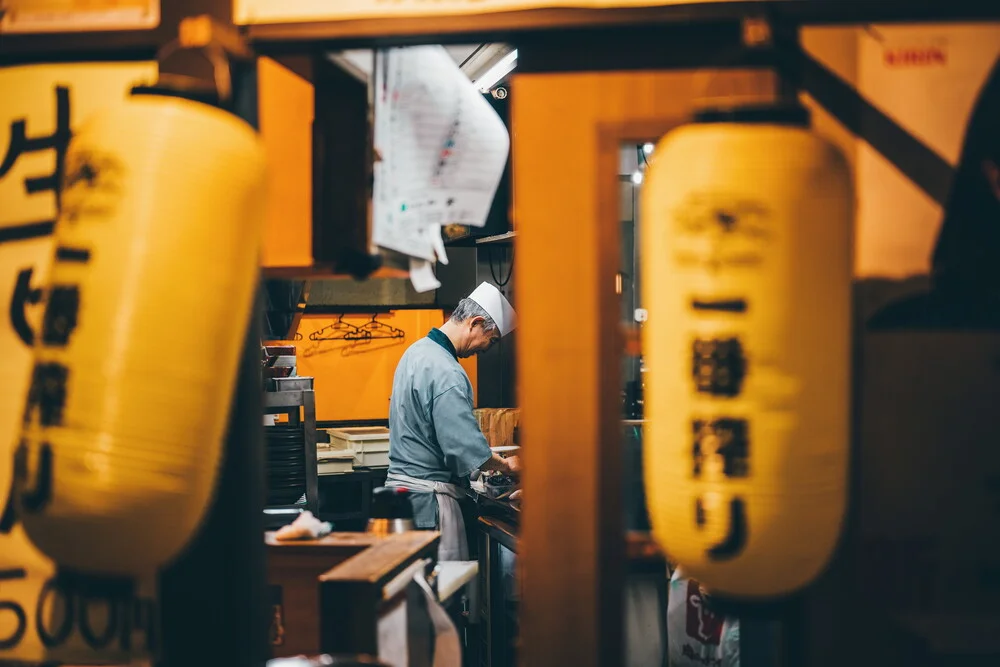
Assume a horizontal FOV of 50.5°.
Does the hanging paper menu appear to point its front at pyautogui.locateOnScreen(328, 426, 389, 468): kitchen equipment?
no

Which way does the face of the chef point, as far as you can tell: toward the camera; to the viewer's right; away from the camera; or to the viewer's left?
to the viewer's right

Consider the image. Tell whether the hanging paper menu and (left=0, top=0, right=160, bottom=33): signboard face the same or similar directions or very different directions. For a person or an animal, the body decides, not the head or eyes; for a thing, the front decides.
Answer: same or similar directions

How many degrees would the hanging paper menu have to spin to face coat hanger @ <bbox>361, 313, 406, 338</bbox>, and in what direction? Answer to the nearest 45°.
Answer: approximately 180°

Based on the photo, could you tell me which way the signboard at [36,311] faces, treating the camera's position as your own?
facing the viewer

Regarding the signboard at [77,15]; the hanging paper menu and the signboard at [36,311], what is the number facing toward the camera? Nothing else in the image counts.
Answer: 3

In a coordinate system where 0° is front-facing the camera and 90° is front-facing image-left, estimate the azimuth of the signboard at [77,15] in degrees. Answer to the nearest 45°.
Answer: approximately 0°

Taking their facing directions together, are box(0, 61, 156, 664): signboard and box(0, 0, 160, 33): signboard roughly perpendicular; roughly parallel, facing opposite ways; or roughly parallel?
roughly parallel

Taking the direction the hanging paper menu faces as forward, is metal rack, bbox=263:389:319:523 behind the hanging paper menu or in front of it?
behind

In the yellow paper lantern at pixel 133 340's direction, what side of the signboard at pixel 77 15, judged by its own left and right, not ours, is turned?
front

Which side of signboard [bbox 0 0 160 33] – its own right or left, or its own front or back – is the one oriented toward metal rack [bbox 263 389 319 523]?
back

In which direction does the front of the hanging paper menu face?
toward the camera

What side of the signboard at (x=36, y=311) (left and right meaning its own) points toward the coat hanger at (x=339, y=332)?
back

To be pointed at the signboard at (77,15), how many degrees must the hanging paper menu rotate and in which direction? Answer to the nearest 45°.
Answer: approximately 90° to its right

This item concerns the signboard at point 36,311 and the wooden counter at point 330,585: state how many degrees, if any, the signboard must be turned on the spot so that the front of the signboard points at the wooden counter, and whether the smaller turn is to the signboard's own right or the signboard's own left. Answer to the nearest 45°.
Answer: approximately 135° to the signboard's own left
